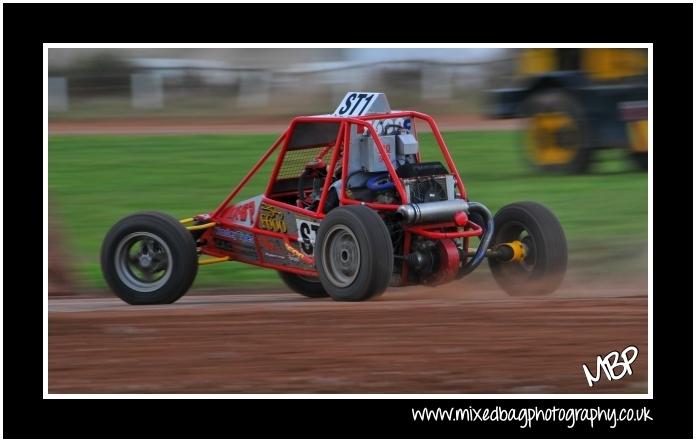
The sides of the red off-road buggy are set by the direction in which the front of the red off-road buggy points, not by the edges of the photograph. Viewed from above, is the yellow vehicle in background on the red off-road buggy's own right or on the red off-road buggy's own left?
on the red off-road buggy's own right

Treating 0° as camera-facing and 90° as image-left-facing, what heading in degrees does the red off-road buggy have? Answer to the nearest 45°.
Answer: approximately 135°
